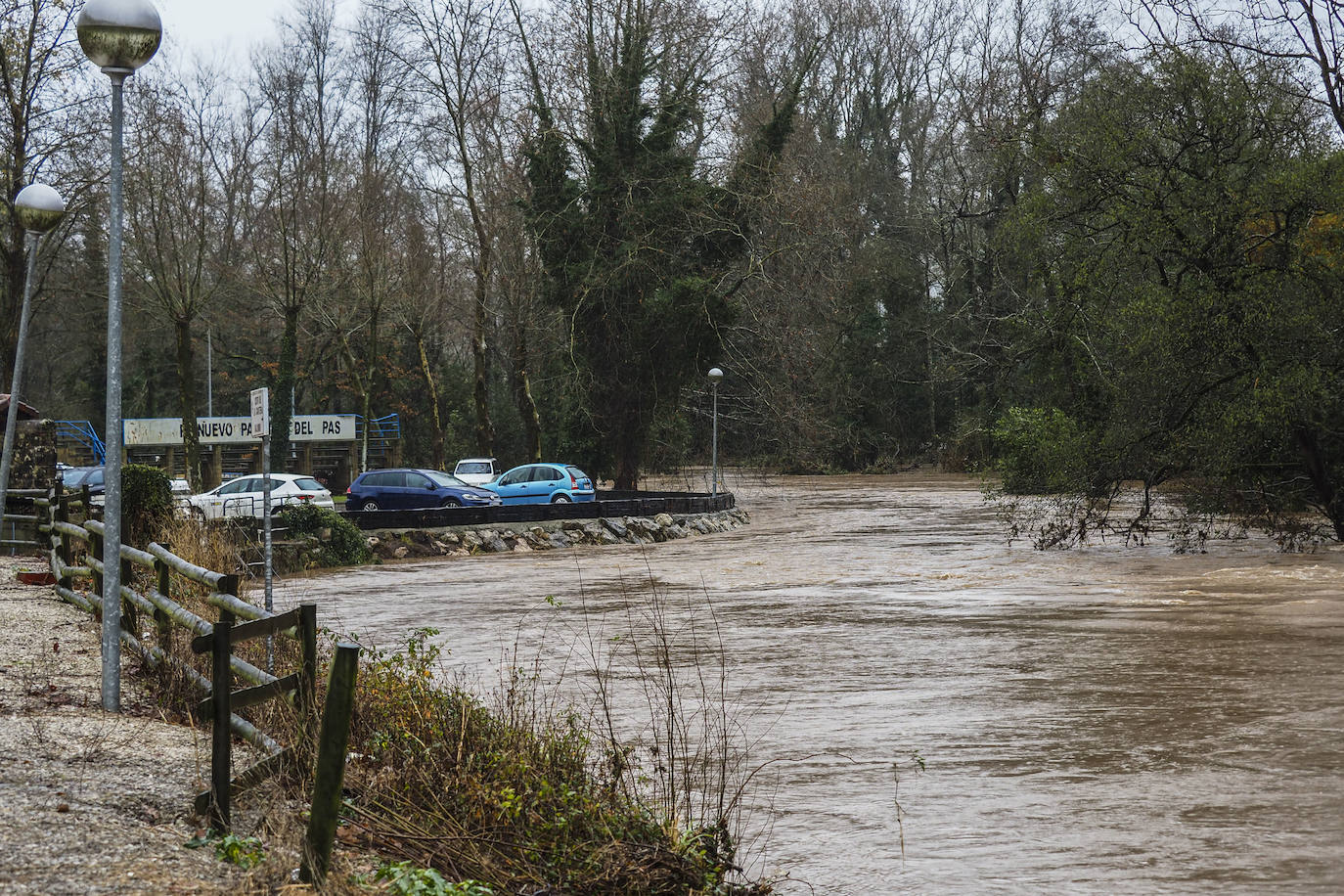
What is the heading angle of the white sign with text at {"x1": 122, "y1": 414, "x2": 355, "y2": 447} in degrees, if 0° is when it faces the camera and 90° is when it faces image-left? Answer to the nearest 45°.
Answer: approximately 0°

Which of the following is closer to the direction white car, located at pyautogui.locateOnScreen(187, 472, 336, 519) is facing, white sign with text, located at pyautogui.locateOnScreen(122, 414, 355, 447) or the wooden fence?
the white sign with text

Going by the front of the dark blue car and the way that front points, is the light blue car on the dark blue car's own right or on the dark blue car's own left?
on the dark blue car's own left

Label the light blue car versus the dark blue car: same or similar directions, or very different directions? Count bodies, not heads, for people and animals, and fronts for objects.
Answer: very different directions

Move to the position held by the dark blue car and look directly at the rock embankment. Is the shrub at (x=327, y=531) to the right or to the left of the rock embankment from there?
right

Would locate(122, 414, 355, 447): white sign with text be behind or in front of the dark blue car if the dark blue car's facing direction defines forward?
behind

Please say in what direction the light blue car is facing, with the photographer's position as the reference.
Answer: facing away from the viewer and to the left of the viewer
